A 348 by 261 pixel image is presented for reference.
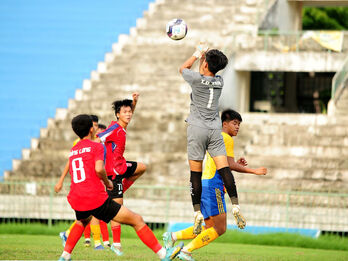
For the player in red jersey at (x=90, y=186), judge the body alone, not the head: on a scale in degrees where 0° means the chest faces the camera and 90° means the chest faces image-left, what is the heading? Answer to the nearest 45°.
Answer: approximately 225°

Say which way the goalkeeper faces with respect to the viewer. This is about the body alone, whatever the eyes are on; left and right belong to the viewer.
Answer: facing away from the viewer and to the left of the viewer

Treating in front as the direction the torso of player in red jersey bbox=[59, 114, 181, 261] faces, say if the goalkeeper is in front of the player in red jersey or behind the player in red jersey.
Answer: in front
